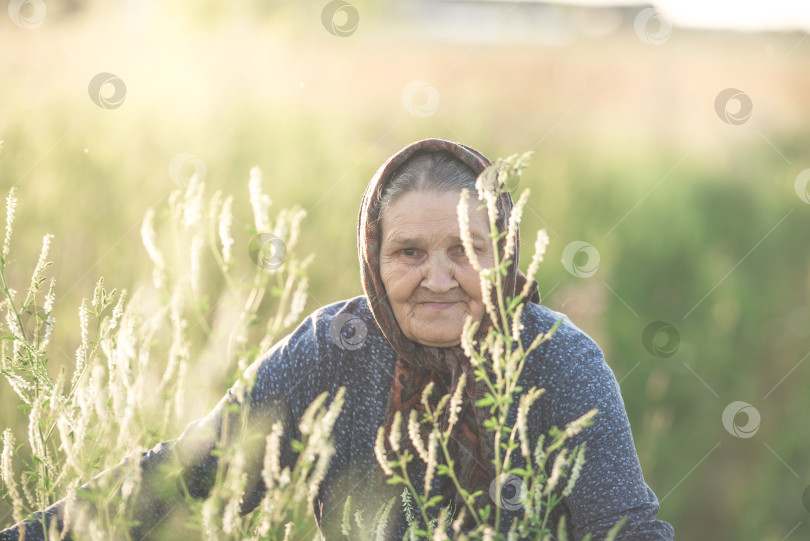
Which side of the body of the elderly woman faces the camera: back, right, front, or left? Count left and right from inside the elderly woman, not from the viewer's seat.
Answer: front
